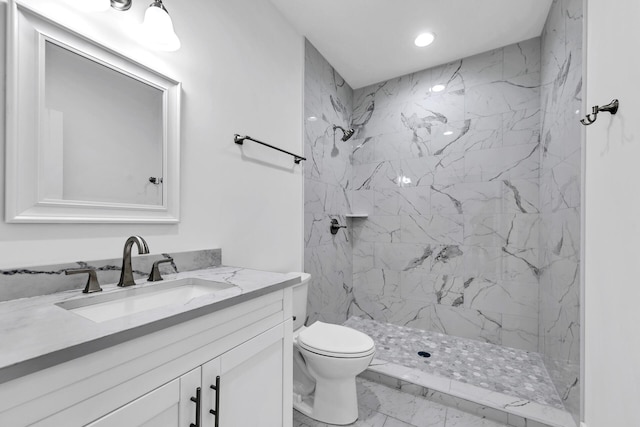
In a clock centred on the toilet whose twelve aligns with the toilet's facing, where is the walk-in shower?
The walk-in shower is roughly at 9 o'clock from the toilet.

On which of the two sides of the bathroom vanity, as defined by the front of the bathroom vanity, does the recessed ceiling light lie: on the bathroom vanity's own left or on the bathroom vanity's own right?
on the bathroom vanity's own left

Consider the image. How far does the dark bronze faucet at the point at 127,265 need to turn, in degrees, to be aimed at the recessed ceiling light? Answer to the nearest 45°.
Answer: approximately 45° to its left

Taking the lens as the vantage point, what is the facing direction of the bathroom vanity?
facing the viewer and to the right of the viewer

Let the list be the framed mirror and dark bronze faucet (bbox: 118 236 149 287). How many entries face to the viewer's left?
0
